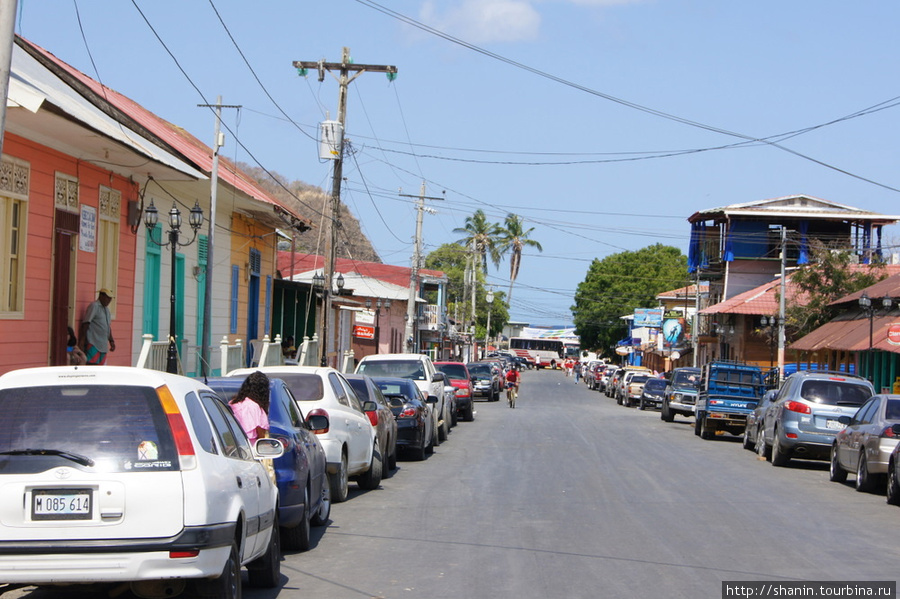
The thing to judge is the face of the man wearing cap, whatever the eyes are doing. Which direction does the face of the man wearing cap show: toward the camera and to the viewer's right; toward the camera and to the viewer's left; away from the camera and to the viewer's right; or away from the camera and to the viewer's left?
toward the camera and to the viewer's right

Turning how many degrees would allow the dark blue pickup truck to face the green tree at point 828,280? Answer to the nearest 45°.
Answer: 0° — it already faces it

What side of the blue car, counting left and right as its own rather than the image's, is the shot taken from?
back

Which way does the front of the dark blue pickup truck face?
away from the camera

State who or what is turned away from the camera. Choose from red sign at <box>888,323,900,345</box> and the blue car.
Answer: the blue car

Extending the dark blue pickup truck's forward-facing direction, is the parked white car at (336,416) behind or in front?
behind

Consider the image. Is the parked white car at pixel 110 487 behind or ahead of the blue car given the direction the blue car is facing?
behind

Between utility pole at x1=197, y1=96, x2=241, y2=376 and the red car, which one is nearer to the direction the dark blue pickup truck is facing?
the red car
